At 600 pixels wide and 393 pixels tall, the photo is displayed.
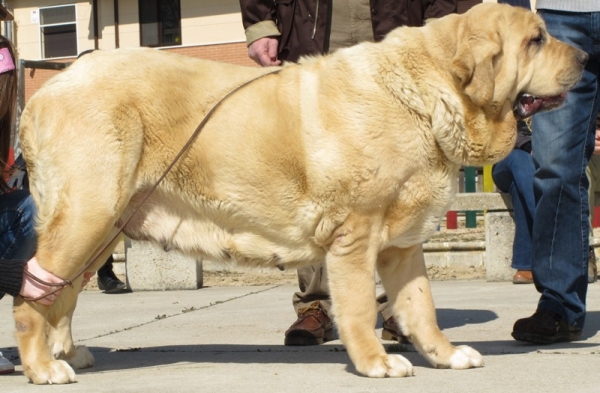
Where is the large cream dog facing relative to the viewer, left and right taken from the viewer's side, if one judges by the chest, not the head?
facing to the right of the viewer
